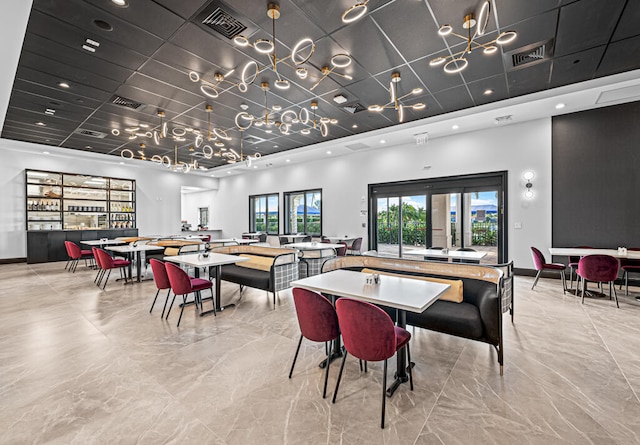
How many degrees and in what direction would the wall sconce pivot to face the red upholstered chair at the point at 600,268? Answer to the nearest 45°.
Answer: approximately 45° to its left

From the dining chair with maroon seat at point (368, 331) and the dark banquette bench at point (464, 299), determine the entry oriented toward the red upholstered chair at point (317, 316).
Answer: the dark banquette bench

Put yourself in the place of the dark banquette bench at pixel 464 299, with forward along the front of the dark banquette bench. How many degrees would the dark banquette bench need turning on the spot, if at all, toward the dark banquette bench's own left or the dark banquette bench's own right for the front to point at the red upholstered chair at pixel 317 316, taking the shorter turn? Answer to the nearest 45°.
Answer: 0° — it already faces it

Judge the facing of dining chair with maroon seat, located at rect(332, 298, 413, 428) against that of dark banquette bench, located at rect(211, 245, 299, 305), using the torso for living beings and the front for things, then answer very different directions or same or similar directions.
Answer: very different directions

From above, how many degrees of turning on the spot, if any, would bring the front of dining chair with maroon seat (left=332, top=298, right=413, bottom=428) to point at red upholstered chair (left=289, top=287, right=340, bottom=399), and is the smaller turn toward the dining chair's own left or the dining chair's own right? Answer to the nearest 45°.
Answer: approximately 90° to the dining chair's own left

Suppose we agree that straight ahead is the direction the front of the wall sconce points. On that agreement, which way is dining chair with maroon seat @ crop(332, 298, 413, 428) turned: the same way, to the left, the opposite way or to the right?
the opposite way

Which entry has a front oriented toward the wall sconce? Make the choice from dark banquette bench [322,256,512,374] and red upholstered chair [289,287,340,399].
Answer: the red upholstered chair

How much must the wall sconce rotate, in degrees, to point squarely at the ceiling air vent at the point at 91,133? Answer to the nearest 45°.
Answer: approximately 45° to its right

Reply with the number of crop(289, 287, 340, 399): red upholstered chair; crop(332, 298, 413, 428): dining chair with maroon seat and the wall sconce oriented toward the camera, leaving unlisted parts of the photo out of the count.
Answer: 1

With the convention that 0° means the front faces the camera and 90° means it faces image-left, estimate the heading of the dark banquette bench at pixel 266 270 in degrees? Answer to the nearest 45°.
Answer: approximately 45°
